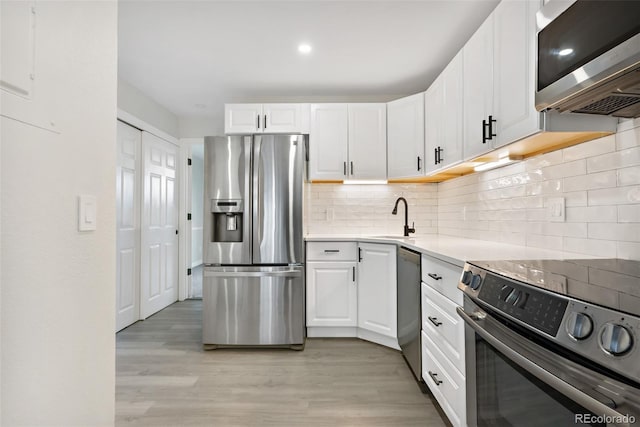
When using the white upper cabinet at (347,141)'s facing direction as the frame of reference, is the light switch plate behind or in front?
in front

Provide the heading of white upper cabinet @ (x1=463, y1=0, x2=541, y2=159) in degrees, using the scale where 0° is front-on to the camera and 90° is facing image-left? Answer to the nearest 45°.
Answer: approximately 45°

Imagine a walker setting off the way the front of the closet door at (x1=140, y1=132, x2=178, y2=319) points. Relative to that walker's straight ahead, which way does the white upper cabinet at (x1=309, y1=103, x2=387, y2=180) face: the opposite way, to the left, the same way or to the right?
to the right

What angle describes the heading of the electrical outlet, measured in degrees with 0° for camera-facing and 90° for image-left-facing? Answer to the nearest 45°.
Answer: approximately 45°

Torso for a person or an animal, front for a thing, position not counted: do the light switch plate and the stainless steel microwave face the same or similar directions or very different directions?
very different directions

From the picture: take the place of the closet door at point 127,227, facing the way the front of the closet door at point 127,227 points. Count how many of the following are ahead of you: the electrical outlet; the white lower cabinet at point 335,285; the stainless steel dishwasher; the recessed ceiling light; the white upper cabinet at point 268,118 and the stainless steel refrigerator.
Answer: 6

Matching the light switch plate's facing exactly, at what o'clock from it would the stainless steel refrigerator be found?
The stainless steel refrigerator is roughly at 9 o'clock from the light switch plate.

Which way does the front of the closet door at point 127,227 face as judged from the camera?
facing the viewer and to the right of the viewer

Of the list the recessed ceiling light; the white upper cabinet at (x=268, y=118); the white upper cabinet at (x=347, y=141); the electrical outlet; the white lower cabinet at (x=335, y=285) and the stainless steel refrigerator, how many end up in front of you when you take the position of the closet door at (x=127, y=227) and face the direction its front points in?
6

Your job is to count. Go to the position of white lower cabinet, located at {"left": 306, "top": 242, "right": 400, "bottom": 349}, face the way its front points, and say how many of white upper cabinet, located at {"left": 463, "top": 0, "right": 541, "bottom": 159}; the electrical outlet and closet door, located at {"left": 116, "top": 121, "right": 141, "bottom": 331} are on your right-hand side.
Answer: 1

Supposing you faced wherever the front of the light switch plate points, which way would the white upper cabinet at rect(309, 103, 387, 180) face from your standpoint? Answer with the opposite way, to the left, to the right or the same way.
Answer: to the right

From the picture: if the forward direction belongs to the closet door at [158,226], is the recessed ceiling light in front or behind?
in front

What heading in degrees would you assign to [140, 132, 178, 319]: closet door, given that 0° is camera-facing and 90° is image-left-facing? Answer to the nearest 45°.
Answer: approximately 315°

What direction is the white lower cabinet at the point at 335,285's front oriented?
toward the camera

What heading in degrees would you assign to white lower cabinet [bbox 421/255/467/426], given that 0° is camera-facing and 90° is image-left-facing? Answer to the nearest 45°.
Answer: approximately 45°

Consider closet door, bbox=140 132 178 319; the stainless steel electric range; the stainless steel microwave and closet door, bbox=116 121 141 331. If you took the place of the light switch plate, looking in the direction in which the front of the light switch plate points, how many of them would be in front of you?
2

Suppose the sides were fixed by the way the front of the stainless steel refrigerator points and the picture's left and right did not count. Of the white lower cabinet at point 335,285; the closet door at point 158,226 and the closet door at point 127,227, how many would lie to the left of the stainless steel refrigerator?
1

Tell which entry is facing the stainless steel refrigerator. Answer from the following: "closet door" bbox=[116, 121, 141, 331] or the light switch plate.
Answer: the closet door

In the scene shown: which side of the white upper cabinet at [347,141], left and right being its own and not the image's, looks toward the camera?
front

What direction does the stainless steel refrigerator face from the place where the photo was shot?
facing the viewer
